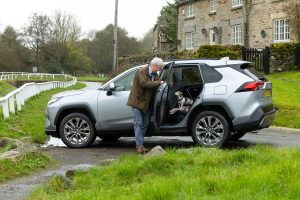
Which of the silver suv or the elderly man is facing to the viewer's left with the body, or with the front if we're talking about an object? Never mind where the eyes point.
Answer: the silver suv

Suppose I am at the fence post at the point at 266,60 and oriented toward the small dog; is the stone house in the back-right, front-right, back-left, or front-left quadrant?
back-right

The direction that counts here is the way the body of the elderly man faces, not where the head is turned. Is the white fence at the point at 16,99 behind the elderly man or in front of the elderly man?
behind

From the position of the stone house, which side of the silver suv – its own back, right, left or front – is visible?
right

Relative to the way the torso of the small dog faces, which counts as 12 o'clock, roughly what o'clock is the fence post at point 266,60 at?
The fence post is roughly at 5 o'clock from the small dog.

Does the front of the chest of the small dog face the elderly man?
yes

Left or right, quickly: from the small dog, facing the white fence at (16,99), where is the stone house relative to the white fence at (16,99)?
right

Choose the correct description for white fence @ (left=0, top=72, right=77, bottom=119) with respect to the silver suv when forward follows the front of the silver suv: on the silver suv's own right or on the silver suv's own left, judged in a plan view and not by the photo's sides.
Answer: on the silver suv's own right

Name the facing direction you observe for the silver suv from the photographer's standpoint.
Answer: facing to the left of the viewer

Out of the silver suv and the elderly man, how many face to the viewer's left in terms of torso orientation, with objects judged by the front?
1

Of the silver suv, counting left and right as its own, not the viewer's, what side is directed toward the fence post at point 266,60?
right
